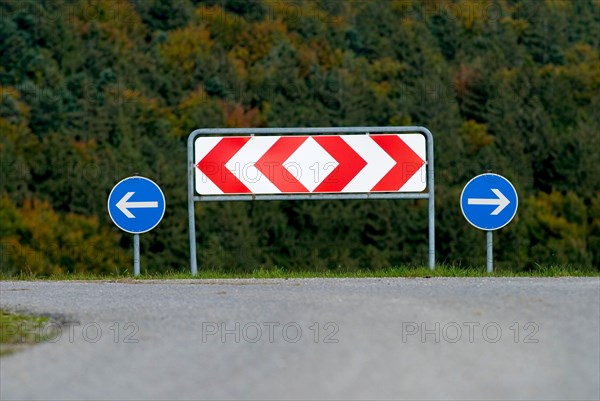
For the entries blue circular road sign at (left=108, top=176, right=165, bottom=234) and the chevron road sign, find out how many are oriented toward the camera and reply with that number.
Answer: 2

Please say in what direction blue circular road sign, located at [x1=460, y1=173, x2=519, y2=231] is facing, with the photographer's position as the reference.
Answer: facing the viewer

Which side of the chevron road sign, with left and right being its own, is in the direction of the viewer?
front

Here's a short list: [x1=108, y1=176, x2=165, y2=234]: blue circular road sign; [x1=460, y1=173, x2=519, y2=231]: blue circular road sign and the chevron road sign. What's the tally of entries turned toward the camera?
3

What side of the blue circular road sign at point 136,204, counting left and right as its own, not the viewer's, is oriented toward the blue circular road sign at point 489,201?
left

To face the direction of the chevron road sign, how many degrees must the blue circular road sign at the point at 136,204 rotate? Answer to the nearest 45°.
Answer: approximately 90° to its left

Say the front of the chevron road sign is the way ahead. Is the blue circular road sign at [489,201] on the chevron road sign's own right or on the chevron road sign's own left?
on the chevron road sign's own left

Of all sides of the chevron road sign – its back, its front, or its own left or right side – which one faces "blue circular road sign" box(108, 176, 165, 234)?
right
